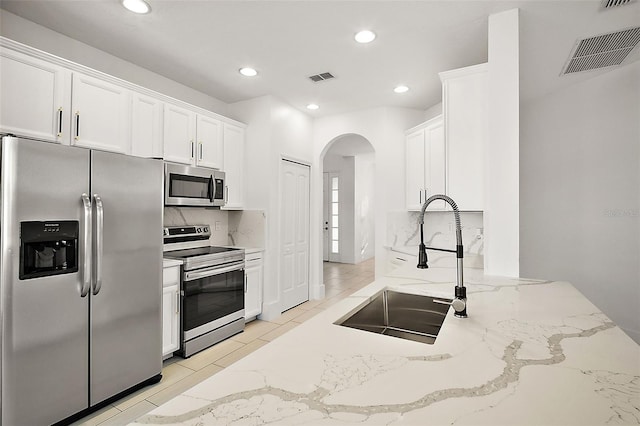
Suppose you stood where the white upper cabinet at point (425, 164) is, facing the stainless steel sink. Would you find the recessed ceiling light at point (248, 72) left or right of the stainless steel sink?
right

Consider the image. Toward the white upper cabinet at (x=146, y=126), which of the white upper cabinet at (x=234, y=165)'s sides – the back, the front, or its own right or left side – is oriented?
right

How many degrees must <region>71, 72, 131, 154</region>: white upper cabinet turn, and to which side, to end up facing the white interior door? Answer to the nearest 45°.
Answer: approximately 45° to its left

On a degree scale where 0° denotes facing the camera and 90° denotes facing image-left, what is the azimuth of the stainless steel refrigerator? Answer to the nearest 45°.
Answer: approximately 315°

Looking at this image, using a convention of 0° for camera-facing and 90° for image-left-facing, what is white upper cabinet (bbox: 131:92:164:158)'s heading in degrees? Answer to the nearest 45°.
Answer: approximately 315°

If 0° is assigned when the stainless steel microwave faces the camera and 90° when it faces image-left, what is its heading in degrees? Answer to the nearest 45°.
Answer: approximately 315°

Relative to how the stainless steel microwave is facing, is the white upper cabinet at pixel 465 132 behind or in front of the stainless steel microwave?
in front

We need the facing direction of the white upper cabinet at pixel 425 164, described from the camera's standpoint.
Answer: facing the viewer and to the left of the viewer

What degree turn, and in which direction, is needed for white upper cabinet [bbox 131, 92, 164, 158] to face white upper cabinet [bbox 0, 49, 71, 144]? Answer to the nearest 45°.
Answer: approximately 90° to its right
